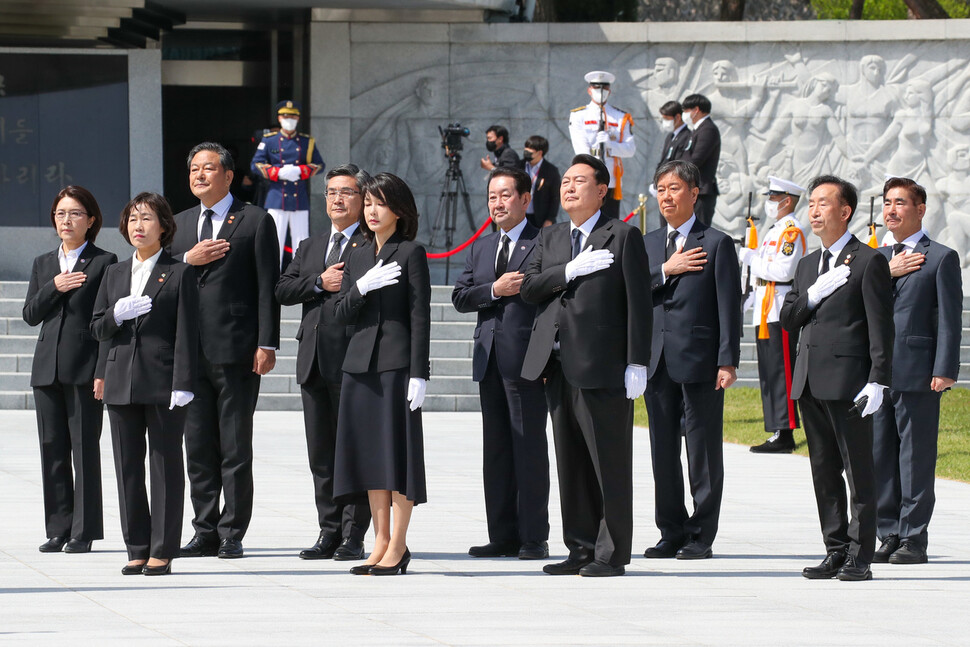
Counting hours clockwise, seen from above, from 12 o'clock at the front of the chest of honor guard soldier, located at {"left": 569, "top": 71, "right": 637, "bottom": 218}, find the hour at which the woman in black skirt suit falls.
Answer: The woman in black skirt suit is roughly at 12 o'clock from the honor guard soldier.

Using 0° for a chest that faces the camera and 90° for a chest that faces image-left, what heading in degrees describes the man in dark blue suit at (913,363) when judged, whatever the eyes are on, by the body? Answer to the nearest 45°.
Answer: approximately 45°

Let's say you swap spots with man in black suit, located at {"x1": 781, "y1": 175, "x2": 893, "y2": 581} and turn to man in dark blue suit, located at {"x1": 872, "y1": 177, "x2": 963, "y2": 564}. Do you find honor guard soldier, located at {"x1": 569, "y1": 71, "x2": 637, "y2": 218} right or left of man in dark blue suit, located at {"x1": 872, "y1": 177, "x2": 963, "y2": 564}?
left

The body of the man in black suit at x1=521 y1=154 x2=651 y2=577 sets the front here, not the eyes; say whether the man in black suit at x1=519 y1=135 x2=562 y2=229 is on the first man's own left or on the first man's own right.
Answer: on the first man's own right

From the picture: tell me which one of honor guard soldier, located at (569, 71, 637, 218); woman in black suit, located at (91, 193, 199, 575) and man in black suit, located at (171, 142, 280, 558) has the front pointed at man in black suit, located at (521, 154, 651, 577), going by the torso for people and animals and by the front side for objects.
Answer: the honor guard soldier

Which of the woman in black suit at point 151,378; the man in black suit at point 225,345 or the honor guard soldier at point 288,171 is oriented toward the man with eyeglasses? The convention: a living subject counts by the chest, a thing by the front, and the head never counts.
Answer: the honor guard soldier

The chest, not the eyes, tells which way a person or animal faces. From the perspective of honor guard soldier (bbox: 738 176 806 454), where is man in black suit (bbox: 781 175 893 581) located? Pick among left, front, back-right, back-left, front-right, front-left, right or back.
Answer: left

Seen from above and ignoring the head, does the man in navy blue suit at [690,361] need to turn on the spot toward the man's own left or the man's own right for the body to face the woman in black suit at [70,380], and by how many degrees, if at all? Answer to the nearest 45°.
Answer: approximately 45° to the man's own right
